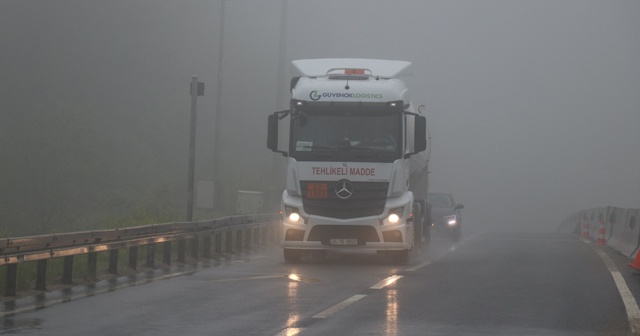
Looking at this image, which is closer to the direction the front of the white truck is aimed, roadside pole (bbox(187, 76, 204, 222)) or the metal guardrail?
the metal guardrail

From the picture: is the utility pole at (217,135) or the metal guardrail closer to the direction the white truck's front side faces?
the metal guardrail

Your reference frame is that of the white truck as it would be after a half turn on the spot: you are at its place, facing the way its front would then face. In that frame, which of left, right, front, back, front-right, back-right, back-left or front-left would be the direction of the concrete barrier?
front-right

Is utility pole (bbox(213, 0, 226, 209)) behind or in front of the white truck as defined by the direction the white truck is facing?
behind

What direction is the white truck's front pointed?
toward the camera

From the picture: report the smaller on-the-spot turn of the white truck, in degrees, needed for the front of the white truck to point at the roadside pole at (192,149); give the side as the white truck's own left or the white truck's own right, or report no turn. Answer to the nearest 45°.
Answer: approximately 135° to the white truck's own right
